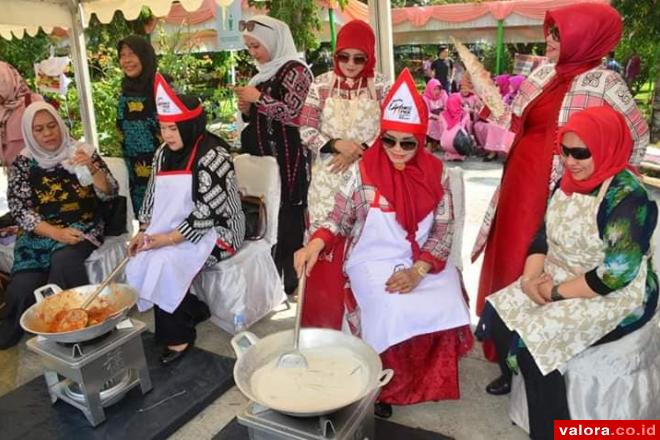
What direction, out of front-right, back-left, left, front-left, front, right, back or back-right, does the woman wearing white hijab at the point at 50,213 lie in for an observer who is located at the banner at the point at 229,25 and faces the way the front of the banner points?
front-right

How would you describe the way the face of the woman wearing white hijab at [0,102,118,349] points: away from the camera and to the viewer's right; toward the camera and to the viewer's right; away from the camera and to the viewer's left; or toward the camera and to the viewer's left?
toward the camera and to the viewer's right

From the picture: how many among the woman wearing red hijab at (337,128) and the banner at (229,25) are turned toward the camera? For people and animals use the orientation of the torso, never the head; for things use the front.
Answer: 2

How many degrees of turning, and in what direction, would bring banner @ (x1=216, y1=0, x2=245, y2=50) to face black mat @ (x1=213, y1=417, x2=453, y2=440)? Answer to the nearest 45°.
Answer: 0° — it already faces it

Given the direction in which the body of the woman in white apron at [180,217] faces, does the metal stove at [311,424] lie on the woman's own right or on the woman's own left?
on the woman's own left

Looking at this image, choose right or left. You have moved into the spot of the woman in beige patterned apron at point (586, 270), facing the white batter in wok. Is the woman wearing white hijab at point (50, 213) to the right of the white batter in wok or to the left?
right

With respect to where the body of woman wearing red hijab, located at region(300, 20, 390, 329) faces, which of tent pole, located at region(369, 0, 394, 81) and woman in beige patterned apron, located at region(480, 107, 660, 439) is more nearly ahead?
the woman in beige patterned apron

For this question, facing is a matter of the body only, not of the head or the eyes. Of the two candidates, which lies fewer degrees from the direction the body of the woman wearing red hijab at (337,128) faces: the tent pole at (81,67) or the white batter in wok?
the white batter in wok

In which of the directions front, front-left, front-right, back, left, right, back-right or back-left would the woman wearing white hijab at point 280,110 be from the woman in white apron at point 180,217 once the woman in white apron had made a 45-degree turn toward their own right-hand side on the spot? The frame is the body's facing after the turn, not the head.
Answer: back-right

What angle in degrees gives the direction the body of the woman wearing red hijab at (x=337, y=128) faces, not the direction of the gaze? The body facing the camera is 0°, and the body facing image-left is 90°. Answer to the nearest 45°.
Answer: approximately 0°

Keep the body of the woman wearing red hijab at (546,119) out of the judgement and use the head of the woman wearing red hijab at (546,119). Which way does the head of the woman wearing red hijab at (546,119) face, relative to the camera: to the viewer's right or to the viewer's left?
to the viewer's left

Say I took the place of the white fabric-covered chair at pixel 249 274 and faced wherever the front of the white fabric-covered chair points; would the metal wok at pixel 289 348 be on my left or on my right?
on my left

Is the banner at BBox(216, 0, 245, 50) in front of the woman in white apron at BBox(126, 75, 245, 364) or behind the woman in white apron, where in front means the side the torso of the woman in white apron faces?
behind

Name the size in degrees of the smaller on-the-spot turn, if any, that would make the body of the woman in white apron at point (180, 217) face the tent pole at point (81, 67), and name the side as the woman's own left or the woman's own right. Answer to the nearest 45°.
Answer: approximately 135° to the woman's own right

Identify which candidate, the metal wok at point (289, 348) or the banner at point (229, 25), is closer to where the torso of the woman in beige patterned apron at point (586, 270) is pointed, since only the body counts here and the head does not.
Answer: the metal wok

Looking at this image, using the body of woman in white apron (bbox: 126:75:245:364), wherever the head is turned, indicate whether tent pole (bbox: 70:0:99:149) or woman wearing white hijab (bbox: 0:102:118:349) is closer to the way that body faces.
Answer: the woman wearing white hijab
